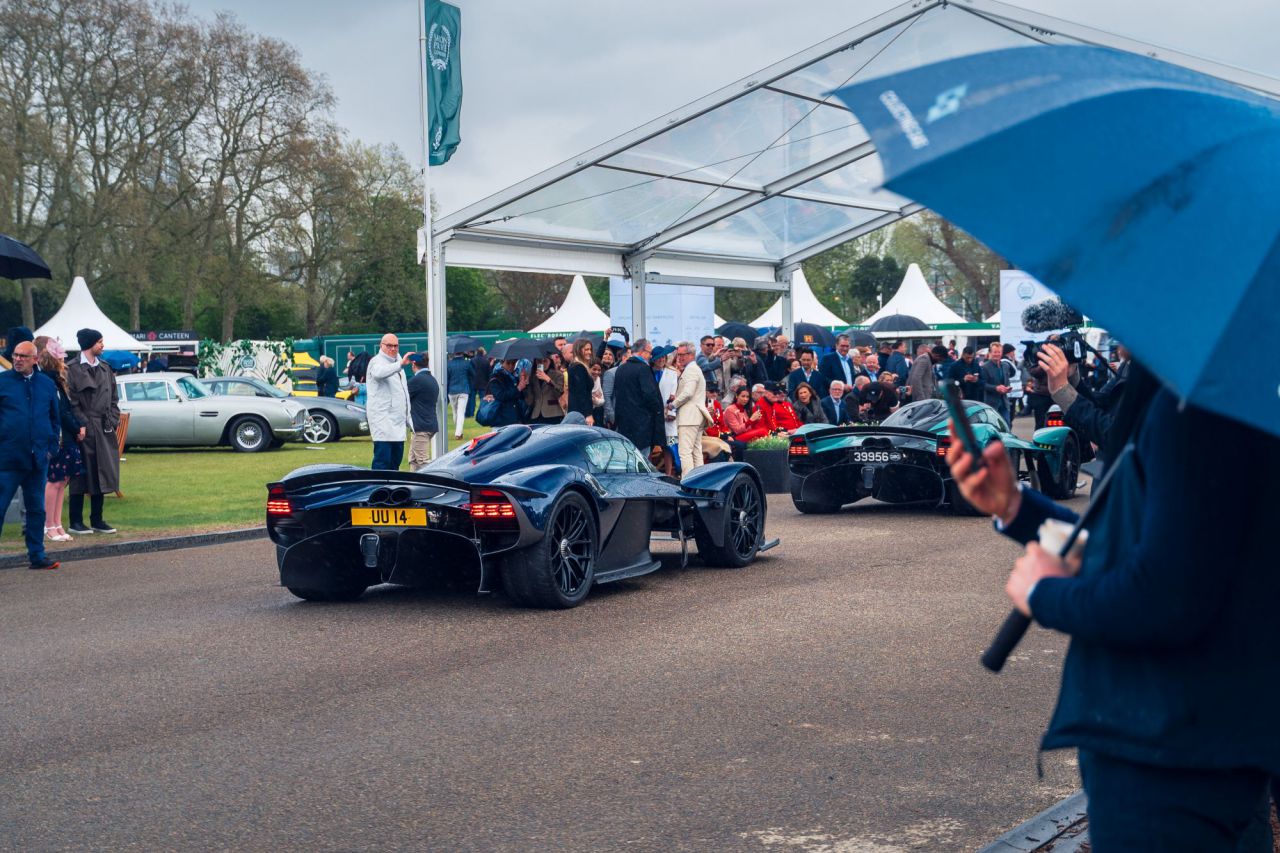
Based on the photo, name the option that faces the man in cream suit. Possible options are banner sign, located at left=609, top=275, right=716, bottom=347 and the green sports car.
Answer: the banner sign

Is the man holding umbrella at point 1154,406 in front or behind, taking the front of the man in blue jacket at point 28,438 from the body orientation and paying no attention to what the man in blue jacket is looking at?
in front

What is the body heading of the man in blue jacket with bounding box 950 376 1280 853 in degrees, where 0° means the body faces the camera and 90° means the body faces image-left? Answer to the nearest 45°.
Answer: approximately 90°

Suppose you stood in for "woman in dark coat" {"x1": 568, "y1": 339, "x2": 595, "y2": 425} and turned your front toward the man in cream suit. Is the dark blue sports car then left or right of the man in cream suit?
right

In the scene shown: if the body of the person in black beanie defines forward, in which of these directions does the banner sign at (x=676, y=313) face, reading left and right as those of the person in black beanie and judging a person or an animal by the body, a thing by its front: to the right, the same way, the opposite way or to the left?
to the right

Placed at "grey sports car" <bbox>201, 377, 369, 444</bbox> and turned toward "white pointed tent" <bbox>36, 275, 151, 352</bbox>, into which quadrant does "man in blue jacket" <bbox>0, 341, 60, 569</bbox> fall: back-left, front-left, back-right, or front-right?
back-left

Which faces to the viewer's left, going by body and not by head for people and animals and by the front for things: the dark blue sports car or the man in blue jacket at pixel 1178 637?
the man in blue jacket

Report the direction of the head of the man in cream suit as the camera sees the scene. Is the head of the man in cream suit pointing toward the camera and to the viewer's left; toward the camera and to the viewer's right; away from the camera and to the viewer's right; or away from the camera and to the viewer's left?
toward the camera and to the viewer's left

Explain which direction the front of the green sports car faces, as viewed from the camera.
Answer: facing away from the viewer and to the right of the viewer

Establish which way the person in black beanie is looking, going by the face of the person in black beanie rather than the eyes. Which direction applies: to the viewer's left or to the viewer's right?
to the viewer's right

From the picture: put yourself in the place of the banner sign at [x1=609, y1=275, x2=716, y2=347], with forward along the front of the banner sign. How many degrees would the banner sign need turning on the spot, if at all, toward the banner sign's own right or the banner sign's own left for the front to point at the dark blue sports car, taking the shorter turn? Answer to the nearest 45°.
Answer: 0° — it already faces it

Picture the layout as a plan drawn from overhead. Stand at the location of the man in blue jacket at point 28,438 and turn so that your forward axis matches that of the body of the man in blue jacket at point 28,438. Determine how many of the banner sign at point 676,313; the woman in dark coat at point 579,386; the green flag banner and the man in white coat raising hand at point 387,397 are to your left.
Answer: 4

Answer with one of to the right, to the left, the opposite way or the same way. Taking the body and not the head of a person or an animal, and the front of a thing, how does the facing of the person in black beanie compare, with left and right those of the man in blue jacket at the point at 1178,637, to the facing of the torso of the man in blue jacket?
the opposite way
